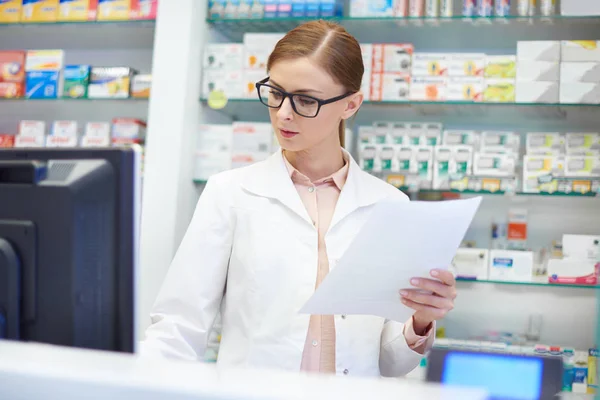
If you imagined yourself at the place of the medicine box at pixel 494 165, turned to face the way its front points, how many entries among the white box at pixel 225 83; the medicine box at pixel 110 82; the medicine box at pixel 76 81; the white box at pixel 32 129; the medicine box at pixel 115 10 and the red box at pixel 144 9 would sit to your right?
6

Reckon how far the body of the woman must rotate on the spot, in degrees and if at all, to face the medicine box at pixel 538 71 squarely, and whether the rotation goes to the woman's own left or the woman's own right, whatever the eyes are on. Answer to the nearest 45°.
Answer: approximately 135° to the woman's own left

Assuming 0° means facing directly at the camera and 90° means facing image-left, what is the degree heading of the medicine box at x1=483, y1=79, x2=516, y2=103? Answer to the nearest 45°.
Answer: approximately 0°

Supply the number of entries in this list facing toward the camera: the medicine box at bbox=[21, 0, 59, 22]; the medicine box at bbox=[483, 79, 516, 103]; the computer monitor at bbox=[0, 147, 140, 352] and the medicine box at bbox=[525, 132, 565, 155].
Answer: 3

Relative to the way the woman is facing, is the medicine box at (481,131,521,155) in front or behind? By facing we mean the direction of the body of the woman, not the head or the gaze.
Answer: behind
